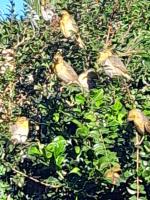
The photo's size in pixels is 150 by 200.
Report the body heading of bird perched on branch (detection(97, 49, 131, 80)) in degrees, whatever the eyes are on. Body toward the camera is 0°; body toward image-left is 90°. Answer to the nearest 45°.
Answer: approximately 90°

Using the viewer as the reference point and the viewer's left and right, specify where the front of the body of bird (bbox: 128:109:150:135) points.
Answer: facing to the left of the viewer

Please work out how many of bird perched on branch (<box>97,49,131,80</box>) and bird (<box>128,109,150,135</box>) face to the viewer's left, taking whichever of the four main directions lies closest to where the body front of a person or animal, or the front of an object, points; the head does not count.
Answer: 2
